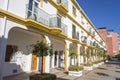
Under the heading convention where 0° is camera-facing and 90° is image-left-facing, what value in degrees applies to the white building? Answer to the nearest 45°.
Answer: approximately 315°
